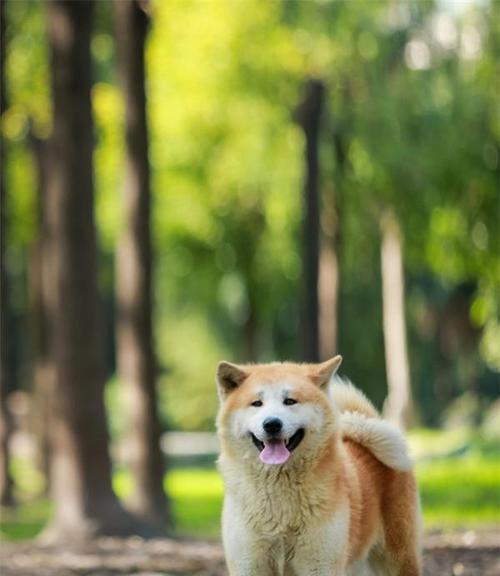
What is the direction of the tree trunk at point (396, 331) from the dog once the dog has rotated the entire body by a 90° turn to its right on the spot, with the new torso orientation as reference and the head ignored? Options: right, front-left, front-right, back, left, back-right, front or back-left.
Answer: front-right

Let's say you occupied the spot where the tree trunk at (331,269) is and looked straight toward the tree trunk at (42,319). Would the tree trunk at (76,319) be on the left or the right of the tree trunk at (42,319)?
left

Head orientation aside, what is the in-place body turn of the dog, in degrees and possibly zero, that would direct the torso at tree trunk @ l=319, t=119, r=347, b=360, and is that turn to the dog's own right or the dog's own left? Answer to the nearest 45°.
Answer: approximately 135° to the dog's own right

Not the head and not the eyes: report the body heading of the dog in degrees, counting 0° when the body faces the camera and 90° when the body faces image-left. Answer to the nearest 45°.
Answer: approximately 45°

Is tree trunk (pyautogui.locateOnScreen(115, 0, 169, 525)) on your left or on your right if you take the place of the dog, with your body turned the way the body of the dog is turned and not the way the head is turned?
on your right

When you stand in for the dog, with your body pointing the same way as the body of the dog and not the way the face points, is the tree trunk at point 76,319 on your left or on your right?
on your right

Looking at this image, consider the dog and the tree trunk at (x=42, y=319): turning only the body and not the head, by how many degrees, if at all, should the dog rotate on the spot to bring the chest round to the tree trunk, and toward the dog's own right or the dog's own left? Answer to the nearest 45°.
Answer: approximately 135° to the dog's own right
